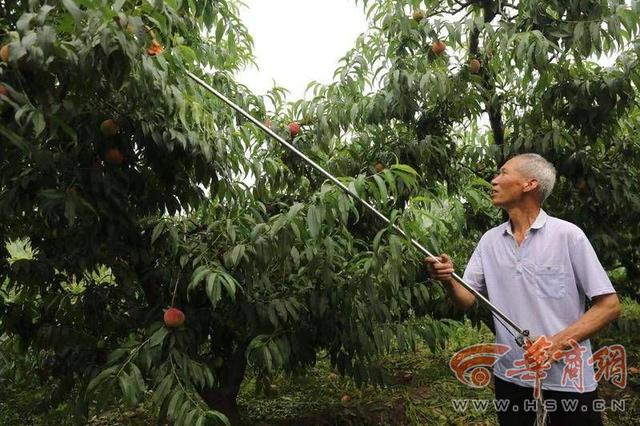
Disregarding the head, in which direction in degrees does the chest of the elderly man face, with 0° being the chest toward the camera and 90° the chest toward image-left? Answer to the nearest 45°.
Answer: approximately 45°

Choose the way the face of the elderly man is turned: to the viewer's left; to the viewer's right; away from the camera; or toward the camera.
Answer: to the viewer's left
